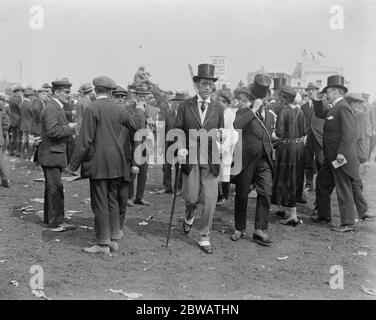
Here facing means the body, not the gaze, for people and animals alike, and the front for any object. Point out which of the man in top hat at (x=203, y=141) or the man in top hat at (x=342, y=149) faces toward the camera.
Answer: the man in top hat at (x=203, y=141)

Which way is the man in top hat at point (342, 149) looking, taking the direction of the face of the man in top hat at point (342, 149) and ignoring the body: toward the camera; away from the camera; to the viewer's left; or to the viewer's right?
to the viewer's left

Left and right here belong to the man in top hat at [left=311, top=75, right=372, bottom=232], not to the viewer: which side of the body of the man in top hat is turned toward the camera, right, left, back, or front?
left

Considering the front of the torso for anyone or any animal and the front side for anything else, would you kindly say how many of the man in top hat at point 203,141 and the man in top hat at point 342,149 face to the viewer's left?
1

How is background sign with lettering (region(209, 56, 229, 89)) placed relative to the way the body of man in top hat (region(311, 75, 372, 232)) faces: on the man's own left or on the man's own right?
on the man's own right

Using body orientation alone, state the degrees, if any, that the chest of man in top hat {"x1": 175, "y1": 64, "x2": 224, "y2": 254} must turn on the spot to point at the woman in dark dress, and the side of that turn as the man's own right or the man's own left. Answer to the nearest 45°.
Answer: approximately 135° to the man's own left

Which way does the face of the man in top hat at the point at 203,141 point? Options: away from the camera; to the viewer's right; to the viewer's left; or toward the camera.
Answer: toward the camera

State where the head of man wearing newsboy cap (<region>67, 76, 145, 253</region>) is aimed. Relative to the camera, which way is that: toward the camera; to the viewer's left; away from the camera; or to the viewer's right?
away from the camera

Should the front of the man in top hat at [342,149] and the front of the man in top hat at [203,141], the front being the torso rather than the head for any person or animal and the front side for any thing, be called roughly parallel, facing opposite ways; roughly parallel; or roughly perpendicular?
roughly perpendicular

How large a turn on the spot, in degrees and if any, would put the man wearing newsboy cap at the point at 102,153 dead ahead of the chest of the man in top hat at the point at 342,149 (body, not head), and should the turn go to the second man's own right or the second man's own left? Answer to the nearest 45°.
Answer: approximately 45° to the second man's own left

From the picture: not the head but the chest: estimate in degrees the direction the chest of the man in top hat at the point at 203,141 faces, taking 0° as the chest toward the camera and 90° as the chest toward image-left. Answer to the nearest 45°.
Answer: approximately 0°

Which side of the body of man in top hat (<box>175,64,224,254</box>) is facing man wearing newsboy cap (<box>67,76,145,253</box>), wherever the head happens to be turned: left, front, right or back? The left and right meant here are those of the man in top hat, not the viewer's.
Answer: right

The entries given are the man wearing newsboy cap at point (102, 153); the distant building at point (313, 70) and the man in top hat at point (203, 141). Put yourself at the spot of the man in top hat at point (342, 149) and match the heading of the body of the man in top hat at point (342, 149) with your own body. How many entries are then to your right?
1

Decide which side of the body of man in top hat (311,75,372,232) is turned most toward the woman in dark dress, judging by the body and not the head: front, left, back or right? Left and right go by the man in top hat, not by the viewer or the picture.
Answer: front
